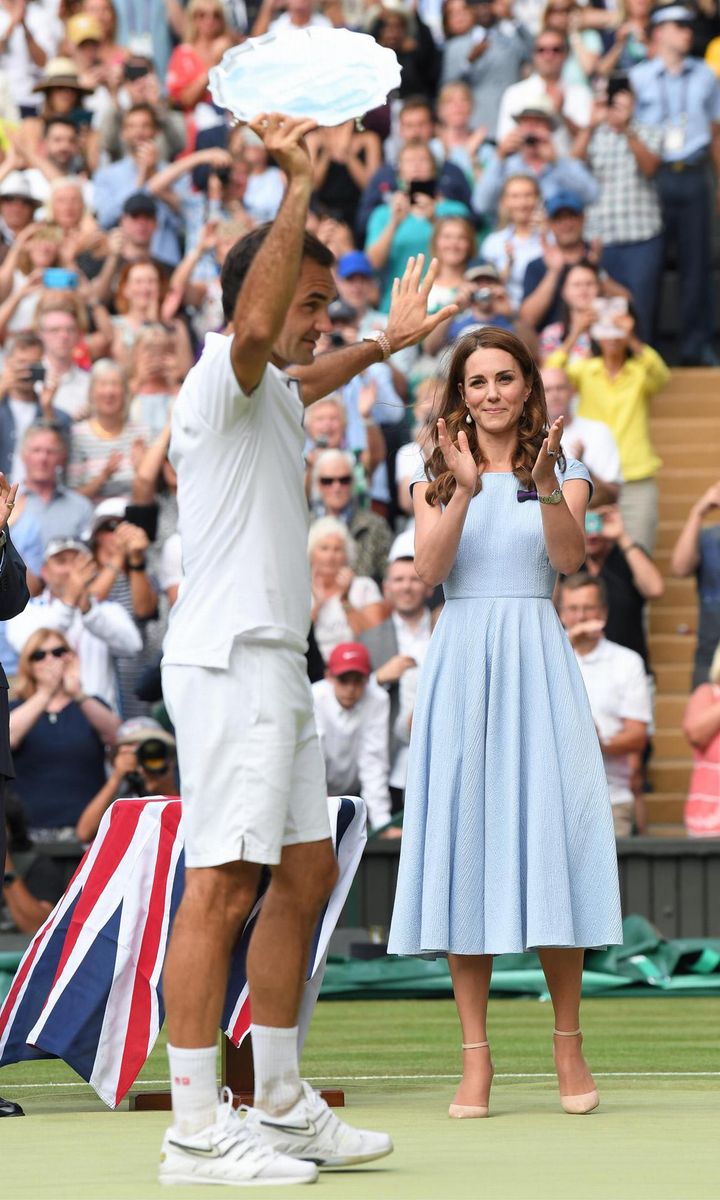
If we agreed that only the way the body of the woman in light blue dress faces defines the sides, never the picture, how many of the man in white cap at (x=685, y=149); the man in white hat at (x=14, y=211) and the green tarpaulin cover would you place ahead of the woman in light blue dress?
0

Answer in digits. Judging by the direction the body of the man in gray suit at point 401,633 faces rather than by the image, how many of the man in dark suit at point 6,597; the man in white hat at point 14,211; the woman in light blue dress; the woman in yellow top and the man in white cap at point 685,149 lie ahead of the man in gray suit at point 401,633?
2

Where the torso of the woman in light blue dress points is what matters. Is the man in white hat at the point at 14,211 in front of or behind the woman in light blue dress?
behind

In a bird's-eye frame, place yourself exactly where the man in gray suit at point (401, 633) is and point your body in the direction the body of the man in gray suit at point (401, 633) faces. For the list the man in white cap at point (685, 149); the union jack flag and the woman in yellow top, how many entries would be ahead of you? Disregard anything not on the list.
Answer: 1

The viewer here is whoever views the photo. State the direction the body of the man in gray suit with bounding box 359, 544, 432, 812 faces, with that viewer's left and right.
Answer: facing the viewer

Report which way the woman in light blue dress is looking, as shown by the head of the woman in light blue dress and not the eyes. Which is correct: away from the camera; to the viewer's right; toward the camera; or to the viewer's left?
toward the camera

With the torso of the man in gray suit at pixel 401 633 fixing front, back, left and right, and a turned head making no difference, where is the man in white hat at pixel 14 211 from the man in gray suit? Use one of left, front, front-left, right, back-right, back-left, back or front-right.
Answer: back-right

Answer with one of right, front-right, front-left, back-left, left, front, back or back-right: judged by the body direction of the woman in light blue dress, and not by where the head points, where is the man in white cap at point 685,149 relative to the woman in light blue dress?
back

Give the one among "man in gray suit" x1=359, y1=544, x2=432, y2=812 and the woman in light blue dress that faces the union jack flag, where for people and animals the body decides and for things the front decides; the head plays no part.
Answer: the man in gray suit

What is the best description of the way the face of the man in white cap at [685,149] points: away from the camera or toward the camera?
toward the camera

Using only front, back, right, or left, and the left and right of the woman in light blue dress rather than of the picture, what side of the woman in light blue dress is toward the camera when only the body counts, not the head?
front

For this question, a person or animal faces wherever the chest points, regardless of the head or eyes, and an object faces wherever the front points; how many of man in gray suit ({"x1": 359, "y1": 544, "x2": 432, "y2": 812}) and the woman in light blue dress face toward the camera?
2

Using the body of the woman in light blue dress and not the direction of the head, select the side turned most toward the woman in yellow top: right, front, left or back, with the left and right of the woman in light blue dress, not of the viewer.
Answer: back

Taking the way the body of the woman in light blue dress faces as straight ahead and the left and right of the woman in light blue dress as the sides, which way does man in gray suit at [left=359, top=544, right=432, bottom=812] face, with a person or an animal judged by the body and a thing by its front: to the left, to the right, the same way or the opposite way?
the same way

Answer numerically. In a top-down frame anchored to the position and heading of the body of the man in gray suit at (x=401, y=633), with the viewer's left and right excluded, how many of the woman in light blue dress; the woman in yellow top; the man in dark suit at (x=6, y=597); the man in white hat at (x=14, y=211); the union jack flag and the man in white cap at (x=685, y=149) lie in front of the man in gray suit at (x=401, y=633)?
3

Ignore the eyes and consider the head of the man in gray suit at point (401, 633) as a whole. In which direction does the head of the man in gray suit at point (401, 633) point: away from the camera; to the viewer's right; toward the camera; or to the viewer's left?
toward the camera

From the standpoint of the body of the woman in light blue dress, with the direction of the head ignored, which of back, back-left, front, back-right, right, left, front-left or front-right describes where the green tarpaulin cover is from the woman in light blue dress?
back
